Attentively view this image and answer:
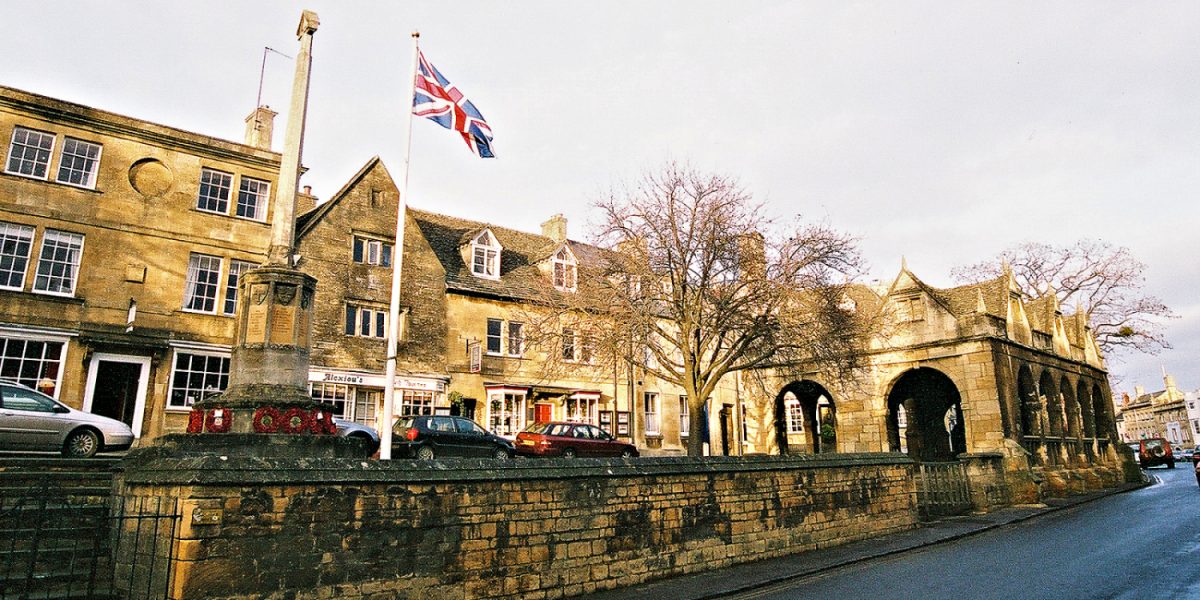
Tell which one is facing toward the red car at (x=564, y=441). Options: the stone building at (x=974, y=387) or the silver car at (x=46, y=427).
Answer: the silver car

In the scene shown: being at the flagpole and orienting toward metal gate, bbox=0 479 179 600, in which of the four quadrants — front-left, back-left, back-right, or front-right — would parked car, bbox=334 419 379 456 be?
back-right

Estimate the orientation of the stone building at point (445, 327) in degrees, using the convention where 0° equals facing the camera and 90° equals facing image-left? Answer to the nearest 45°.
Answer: approximately 315°

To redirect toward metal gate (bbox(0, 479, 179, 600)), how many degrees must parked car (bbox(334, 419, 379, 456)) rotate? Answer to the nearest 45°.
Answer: approximately 90° to its right

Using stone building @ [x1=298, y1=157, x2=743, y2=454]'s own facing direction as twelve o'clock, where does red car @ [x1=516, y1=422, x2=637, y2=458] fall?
The red car is roughly at 12 o'clock from the stone building.

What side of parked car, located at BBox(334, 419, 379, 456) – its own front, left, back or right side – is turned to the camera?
right

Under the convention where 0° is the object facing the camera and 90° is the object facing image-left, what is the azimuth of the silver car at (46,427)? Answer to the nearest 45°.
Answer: approximately 270°

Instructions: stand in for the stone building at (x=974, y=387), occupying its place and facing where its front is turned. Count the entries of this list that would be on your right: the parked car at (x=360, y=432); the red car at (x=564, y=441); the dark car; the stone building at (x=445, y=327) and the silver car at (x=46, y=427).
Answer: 5

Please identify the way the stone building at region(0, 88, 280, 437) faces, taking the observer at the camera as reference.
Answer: facing the viewer and to the right of the viewer

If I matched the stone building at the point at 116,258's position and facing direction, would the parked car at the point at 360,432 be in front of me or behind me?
in front

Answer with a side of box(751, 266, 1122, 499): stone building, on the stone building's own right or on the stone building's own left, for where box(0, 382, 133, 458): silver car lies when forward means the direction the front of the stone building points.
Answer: on the stone building's own right
